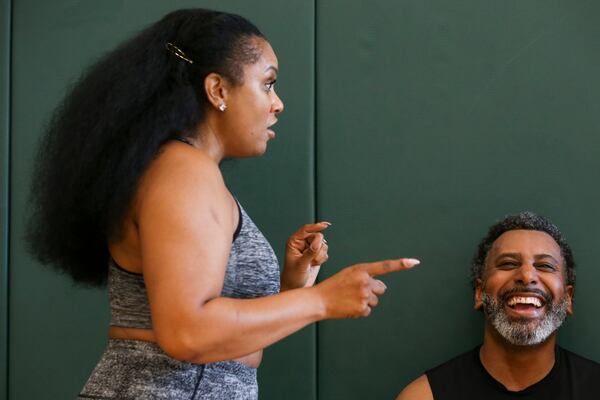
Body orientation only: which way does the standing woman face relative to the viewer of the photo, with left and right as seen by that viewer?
facing to the right of the viewer

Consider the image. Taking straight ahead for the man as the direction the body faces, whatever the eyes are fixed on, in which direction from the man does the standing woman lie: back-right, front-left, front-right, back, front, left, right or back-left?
front-right

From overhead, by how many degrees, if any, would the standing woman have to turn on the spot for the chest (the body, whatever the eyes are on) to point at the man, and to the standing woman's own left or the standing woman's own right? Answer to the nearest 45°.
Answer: approximately 45° to the standing woman's own left

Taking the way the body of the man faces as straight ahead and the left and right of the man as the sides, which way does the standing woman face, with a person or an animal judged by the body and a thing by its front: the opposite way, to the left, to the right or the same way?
to the left

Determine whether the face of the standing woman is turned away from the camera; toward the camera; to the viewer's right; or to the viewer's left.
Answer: to the viewer's right

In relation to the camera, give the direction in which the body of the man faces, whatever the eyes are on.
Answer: toward the camera

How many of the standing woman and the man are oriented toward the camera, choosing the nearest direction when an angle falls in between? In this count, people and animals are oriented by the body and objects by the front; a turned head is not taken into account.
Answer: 1
